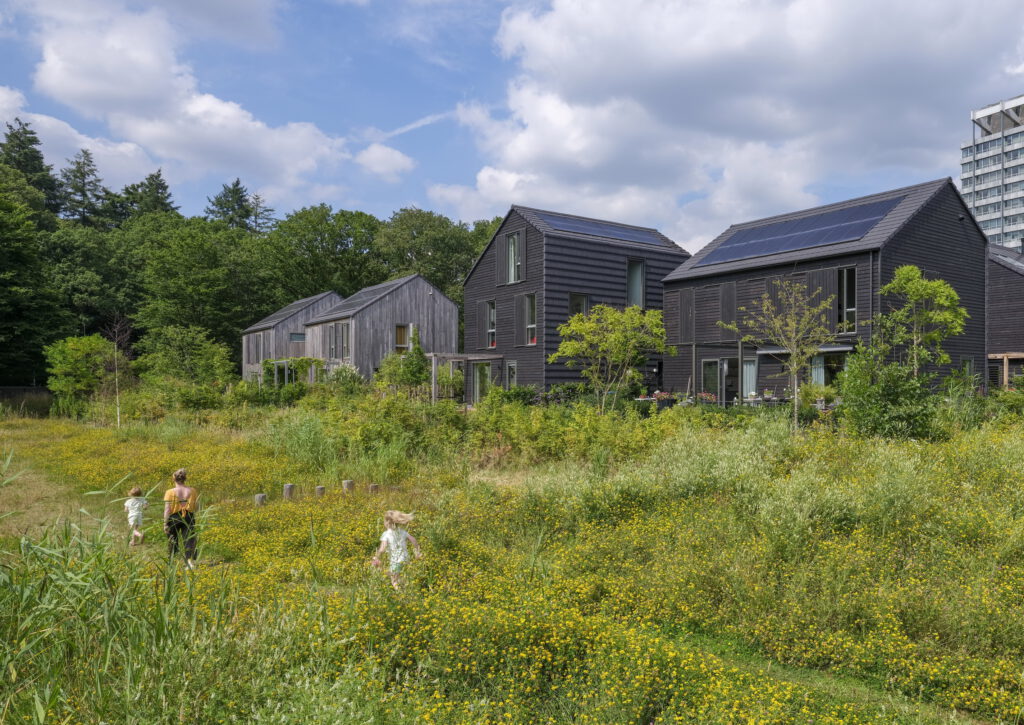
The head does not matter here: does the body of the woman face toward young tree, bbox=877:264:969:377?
no

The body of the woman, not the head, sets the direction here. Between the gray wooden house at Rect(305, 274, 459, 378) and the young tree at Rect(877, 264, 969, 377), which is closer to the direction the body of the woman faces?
the gray wooden house

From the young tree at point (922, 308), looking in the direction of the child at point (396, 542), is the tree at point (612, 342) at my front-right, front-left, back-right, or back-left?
front-right

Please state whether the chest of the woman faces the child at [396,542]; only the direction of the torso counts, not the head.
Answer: no

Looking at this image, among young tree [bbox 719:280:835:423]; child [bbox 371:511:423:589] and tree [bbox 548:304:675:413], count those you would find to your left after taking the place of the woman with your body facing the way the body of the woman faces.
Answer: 0

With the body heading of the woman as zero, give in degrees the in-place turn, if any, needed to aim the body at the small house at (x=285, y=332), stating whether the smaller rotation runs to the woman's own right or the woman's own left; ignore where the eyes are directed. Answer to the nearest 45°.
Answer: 0° — they already face it

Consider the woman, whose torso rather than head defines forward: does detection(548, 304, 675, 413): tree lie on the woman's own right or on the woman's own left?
on the woman's own right

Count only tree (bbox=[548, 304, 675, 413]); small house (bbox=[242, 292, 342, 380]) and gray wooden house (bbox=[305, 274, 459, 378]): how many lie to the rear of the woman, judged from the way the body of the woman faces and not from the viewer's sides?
0

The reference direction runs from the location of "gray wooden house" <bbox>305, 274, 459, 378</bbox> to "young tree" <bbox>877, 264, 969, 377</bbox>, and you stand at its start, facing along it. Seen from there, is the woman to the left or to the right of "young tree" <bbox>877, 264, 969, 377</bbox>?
right

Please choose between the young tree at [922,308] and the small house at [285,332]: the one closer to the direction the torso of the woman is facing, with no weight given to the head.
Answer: the small house

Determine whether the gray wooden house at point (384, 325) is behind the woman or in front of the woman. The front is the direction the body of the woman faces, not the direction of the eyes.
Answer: in front

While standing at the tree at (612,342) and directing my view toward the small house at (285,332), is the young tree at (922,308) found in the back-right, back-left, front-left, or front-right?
back-right

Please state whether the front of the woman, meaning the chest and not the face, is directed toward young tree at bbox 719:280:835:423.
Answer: no

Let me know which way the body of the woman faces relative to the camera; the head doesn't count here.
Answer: away from the camera

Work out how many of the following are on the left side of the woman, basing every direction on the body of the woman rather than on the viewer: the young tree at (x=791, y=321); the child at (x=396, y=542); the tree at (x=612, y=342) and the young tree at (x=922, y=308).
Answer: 0

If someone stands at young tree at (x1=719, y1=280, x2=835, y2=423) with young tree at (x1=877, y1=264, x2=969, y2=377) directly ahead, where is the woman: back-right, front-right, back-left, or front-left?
back-right
